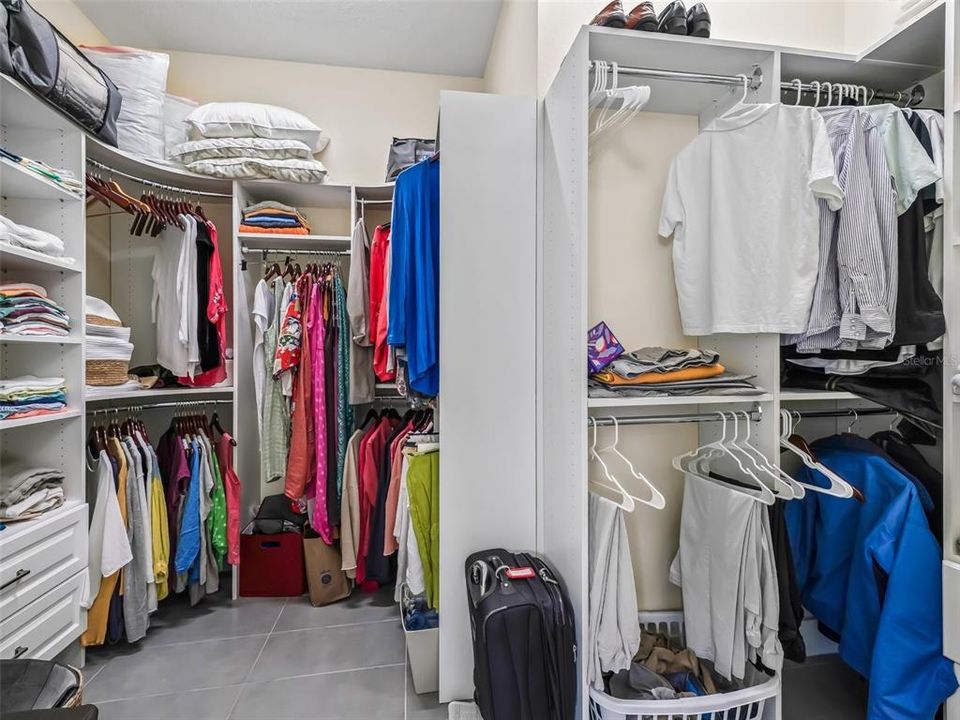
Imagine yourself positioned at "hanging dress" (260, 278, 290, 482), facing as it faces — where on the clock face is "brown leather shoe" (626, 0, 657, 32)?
The brown leather shoe is roughly at 8 o'clock from the hanging dress.

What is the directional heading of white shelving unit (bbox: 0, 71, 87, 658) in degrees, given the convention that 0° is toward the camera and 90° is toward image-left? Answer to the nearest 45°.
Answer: approximately 315°

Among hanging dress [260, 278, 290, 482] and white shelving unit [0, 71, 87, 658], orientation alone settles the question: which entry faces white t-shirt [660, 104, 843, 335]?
the white shelving unit

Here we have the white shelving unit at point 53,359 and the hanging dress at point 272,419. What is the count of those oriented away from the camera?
0

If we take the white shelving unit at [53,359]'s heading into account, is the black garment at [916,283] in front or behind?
in front

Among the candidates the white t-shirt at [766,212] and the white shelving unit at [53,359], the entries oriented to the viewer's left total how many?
0

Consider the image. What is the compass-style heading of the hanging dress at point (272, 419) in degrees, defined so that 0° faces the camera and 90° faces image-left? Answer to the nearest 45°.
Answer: approximately 90°
